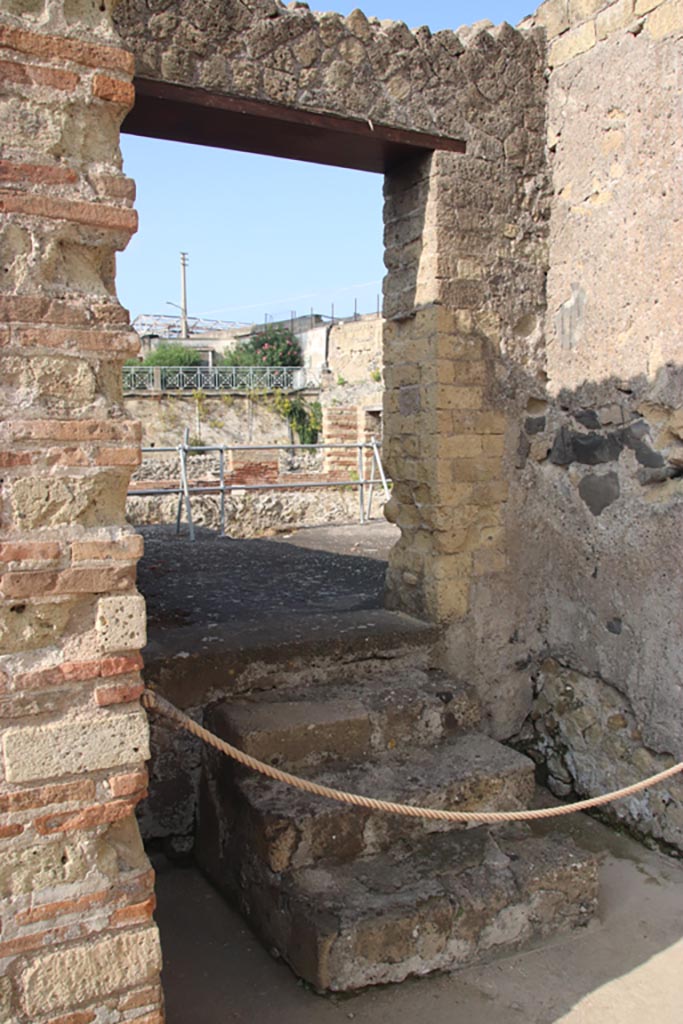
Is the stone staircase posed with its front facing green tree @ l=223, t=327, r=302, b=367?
no

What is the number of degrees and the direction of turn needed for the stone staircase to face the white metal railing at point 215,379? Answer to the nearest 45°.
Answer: approximately 135° to its left

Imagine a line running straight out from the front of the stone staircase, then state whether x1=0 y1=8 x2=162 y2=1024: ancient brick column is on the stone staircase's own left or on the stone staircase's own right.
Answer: on the stone staircase's own right

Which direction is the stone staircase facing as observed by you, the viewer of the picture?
facing the viewer and to the right of the viewer

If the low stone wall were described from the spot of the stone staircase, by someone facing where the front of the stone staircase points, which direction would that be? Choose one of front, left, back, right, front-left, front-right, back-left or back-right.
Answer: back-left

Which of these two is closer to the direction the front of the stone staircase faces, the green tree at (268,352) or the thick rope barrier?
the thick rope barrier

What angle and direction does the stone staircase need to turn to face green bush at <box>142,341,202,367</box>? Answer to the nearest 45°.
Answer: approximately 135° to its left

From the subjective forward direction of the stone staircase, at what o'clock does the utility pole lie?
The utility pole is roughly at 7 o'clock from the stone staircase.

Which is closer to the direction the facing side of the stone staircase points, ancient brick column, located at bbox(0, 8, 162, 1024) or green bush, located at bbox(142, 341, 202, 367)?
the ancient brick column

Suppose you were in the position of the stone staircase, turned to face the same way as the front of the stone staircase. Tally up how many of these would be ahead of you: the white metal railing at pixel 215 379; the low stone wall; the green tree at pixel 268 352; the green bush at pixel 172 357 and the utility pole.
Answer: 0

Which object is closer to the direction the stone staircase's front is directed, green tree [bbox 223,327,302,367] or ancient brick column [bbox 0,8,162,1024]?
the ancient brick column
